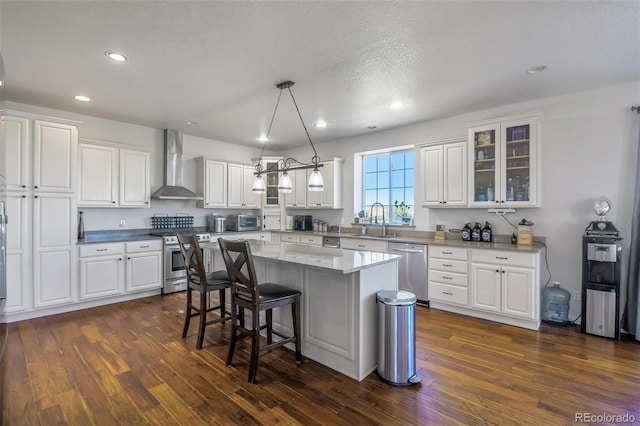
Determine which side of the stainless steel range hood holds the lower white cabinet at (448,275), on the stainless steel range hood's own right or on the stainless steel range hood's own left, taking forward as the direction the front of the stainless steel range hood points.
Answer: on the stainless steel range hood's own left

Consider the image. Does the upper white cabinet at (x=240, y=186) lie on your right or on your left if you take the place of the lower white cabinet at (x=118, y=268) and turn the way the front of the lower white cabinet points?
on your left

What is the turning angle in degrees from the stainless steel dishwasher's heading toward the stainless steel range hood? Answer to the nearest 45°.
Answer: approximately 45° to its right

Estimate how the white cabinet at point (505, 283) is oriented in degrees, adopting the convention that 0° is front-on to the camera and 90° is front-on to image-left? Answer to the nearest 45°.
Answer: approximately 45°

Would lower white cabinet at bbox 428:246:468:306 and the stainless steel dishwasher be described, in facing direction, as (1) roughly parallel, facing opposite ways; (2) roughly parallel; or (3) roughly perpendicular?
roughly parallel

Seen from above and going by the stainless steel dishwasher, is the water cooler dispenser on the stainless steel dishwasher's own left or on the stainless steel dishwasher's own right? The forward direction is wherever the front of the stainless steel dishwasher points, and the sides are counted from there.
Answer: on the stainless steel dishwasher's own left

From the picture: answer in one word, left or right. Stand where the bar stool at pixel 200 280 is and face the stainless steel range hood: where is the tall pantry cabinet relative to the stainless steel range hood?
left

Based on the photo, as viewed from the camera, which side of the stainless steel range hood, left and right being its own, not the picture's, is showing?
front

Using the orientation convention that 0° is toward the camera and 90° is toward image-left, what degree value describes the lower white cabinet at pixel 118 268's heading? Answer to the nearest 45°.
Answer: approximately 0°

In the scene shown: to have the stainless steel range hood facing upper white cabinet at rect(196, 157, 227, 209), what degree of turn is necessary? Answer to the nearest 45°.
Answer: approximately 90° to its left

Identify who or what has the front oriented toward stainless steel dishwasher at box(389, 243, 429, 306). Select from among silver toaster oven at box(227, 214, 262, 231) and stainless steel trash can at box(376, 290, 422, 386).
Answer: the silver toaster oven

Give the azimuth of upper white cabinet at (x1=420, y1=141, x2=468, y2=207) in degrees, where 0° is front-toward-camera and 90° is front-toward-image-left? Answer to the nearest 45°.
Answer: approximately 45°

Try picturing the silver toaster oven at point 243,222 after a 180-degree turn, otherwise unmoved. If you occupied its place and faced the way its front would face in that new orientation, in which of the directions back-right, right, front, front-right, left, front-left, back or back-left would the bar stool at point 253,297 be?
back-left
